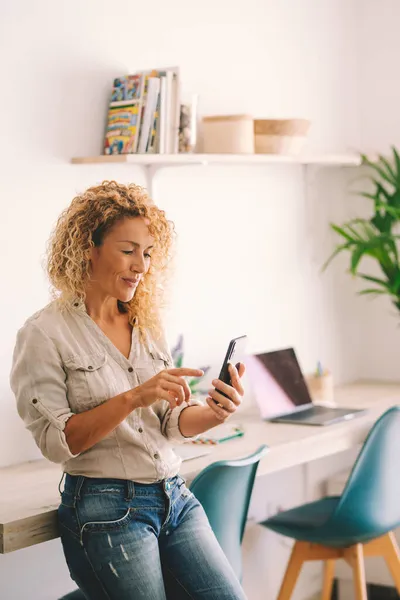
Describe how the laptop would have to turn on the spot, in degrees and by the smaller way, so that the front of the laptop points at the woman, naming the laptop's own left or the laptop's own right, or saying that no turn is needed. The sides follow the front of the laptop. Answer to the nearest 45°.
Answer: approximately 45° to the laptop's own right

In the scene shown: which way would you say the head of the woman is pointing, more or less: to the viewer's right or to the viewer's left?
to the viewer's right

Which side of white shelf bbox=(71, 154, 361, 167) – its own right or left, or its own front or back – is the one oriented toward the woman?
front

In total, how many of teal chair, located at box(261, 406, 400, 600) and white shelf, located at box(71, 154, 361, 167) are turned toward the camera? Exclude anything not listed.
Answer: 1

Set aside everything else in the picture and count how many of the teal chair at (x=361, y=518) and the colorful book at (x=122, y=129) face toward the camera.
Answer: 1

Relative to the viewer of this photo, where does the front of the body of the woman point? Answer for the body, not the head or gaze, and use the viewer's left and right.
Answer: facing the viewer and to the right of the viewer

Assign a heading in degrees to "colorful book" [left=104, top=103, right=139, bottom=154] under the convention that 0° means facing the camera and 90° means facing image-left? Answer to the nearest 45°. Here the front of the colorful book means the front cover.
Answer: approximately 0°
